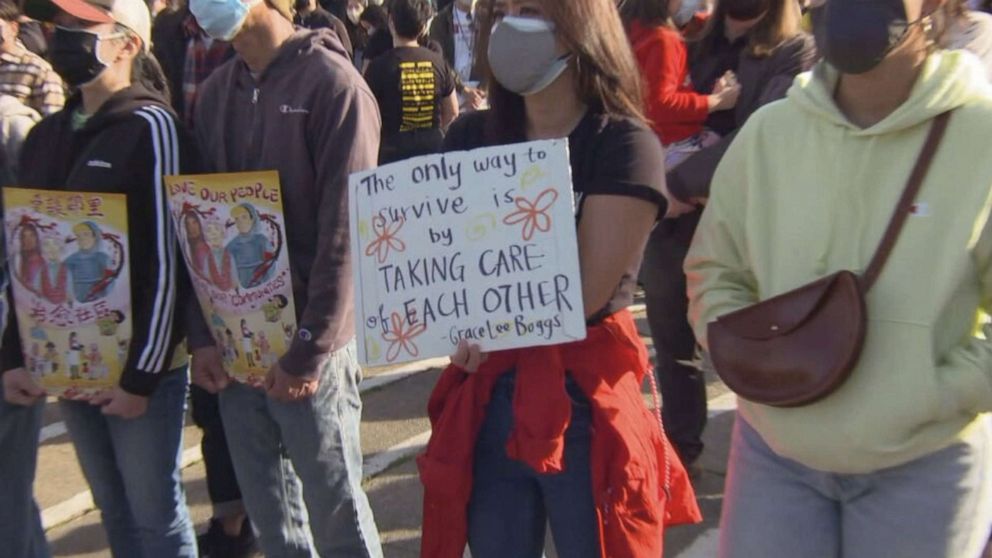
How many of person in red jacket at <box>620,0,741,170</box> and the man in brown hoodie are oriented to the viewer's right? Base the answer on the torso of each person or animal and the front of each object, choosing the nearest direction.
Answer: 1

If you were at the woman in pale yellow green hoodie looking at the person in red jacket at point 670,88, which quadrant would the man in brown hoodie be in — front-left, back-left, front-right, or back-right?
front-left

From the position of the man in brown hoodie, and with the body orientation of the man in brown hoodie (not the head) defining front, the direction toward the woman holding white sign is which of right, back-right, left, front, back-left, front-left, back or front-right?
left

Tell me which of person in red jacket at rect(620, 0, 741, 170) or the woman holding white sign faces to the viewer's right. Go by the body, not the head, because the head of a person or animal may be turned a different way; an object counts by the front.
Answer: the person in red jacket

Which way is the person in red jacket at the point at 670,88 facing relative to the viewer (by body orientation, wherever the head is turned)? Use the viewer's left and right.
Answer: facing to the right of the viewer

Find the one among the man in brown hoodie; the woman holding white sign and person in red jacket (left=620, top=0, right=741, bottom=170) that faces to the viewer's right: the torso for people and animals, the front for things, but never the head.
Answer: the person in red jacket

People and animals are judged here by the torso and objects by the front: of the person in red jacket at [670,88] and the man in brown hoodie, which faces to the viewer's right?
the person in red jacket

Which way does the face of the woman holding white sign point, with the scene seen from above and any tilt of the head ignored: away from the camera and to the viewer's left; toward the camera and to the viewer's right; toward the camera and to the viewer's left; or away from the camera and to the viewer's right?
toward the camera and to the viewer's left

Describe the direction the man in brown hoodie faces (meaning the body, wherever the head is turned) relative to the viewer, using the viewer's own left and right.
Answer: facing the viewer and to the left of the viewer
